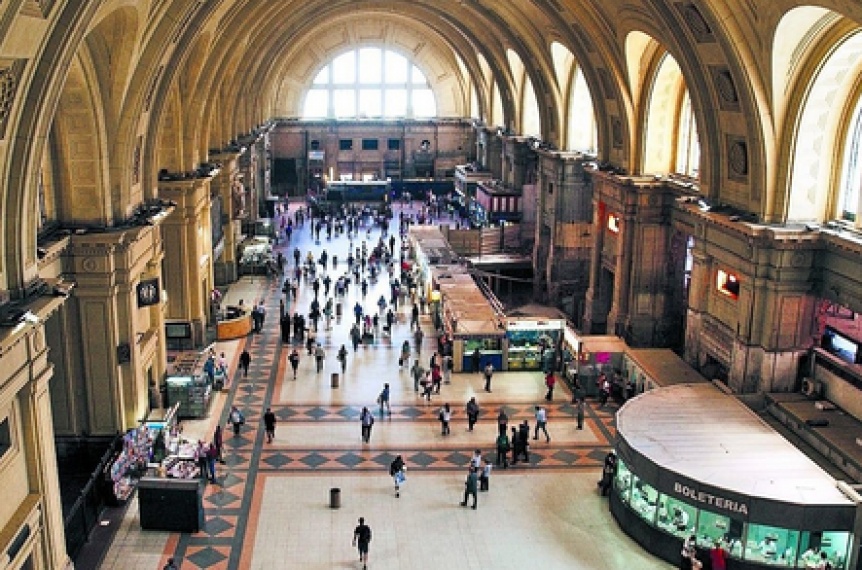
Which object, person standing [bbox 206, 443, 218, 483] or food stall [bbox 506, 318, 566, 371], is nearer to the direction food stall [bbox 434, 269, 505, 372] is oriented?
the person standing

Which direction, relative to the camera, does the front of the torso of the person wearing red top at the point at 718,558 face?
away from the camera

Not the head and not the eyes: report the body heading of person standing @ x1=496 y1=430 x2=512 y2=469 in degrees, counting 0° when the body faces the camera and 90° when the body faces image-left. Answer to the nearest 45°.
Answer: approximately 180°

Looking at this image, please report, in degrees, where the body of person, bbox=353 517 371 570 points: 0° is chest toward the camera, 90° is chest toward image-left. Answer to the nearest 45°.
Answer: approximately 180°

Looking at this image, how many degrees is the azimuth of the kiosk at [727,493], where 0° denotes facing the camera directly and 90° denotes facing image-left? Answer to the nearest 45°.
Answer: approximately 45°

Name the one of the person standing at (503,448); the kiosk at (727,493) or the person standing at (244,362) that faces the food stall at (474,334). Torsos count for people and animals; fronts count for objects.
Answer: the person standing at (503,448)

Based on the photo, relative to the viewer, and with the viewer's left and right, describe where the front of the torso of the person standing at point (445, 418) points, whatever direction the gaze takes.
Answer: facing away from the viewer
